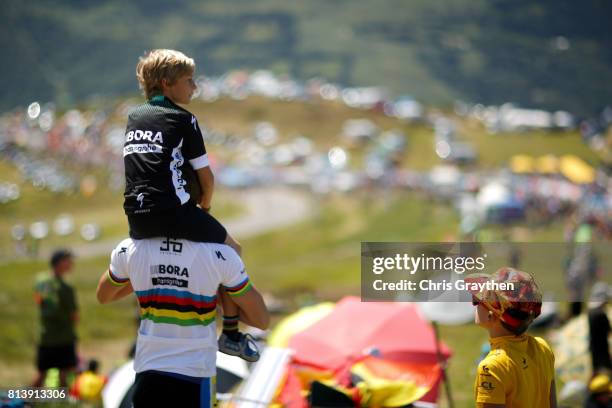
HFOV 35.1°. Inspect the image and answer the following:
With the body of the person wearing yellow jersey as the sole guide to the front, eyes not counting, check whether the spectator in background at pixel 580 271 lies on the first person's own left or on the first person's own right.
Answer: on the first person's own right

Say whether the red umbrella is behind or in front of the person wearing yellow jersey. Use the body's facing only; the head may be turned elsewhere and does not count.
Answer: in front

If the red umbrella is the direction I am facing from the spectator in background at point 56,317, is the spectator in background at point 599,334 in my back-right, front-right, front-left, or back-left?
front-left

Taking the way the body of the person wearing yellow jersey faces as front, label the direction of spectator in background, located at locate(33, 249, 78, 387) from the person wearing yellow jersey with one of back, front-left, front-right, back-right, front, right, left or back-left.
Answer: front

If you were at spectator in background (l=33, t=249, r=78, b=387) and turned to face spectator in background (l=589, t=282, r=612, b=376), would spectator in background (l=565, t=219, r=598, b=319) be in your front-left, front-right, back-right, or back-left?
front-left

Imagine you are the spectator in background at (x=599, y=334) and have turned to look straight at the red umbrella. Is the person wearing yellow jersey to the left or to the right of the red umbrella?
left

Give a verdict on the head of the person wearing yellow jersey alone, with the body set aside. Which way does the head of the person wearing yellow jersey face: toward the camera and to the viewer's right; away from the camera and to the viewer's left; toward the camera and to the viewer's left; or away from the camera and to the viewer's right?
away from the camera and to the viewer's left

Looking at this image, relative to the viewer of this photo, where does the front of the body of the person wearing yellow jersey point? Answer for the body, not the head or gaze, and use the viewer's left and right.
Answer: facing away from the viewer and to the left of the viewer
